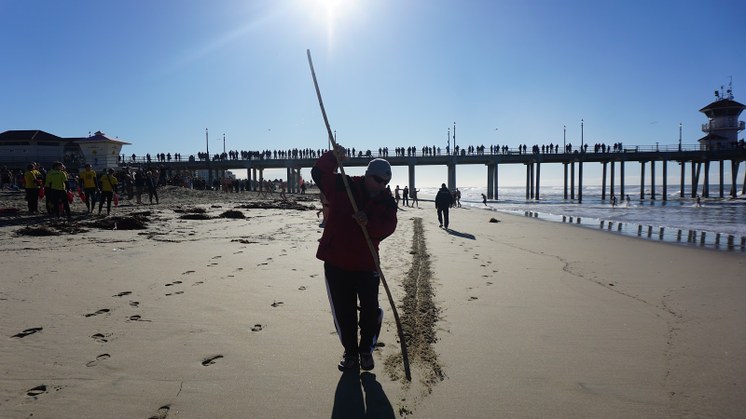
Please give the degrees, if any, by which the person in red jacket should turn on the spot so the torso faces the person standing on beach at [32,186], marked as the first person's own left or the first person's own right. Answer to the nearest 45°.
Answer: approximately 135° to the first person's own right

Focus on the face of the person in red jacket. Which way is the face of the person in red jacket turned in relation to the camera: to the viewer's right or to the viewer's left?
to the viewer's right

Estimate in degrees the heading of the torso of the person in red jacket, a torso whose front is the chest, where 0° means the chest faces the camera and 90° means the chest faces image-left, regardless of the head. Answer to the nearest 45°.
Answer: approximately 0°

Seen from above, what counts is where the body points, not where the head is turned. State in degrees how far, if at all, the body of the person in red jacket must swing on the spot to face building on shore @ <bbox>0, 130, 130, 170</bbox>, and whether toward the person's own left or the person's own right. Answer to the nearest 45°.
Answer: approximately 135° to the person's own right

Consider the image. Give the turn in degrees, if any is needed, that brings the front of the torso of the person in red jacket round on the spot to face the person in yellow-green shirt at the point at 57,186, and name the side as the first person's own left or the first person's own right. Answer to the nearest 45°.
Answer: approximately 135° to the first person's own right
